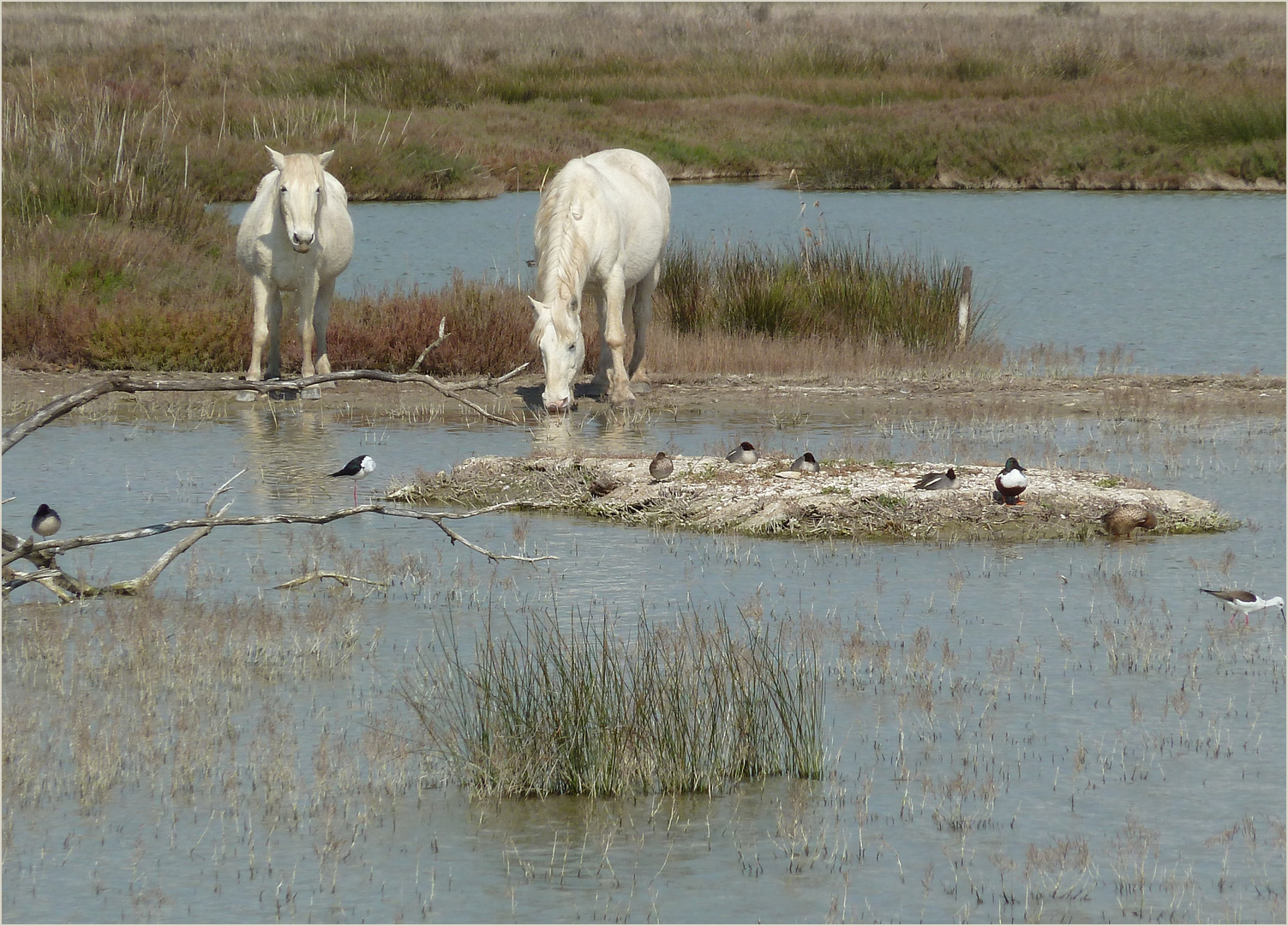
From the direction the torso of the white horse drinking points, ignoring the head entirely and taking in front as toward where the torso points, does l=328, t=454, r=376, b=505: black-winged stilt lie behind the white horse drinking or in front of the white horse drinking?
in front

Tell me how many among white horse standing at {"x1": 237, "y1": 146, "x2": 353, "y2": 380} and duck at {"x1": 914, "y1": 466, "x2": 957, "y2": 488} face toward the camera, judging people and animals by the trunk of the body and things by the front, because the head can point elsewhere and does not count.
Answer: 1

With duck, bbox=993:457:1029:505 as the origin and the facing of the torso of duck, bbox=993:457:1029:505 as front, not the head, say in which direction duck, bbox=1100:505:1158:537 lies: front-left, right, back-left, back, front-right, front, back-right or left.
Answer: left

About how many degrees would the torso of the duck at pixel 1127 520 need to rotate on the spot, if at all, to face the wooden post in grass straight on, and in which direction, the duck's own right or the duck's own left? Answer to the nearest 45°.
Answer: approximately 90° to the duck's own left

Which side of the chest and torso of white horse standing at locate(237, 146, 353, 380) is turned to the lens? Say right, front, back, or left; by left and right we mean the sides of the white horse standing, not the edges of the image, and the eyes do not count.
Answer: front

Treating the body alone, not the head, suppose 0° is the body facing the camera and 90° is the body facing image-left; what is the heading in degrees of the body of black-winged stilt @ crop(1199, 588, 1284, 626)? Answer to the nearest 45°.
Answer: approximately 270°

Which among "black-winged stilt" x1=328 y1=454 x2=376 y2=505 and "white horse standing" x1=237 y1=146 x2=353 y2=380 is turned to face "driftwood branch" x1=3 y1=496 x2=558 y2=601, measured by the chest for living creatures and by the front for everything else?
the white horse standing

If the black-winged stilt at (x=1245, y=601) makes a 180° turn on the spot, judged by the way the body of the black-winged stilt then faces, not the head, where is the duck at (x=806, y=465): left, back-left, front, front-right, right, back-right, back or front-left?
front-right

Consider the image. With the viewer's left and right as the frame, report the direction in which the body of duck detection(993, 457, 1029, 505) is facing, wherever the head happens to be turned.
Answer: facing the viewer

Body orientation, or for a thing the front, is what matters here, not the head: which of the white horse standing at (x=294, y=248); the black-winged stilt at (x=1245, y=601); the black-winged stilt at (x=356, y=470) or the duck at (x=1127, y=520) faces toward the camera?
the white horse standing

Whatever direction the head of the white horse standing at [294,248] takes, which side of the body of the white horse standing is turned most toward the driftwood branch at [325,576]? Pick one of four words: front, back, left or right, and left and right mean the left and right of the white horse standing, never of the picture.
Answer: front

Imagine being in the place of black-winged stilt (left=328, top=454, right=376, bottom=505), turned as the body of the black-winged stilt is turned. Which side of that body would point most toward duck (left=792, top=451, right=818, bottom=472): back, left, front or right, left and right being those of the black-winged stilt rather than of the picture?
front

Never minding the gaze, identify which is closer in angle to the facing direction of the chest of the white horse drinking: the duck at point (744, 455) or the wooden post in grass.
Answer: the duck

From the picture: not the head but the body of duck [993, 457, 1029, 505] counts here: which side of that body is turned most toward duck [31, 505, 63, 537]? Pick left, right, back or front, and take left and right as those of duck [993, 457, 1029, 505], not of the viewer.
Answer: right

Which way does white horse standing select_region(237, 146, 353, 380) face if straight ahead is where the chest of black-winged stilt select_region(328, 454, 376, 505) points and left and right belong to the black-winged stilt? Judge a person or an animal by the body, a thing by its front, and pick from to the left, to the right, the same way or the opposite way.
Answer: to the right

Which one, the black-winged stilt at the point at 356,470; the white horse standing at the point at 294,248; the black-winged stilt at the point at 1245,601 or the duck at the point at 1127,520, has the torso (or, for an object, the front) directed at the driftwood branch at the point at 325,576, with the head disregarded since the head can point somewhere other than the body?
the white horse standing

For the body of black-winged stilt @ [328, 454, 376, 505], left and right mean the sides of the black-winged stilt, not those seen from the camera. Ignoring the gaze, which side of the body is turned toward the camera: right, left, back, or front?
right
